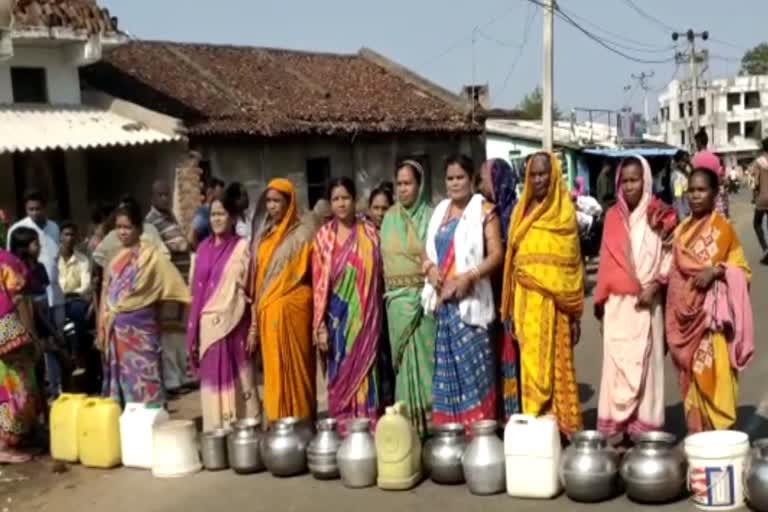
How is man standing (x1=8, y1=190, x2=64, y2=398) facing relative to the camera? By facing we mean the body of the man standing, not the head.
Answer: toward the camera

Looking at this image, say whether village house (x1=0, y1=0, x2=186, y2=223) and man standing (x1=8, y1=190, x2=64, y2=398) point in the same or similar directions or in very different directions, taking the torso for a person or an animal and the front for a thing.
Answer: same or similar directions

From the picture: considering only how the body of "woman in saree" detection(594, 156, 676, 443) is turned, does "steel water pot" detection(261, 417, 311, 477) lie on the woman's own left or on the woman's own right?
on the woman's own right

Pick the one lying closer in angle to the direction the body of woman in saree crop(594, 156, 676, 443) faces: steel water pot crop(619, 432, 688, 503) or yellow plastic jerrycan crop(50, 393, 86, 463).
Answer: the steel water pot

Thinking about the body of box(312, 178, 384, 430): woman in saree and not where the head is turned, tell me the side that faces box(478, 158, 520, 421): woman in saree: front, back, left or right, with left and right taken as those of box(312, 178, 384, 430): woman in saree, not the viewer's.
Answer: left

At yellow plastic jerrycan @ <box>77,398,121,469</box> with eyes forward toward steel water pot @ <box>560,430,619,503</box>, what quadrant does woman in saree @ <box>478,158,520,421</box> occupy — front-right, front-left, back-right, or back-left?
front-left

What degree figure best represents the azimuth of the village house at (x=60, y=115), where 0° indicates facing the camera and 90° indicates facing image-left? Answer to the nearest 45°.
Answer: approximately 0°

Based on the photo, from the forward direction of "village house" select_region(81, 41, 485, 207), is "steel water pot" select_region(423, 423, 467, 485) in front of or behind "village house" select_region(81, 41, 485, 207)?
in front

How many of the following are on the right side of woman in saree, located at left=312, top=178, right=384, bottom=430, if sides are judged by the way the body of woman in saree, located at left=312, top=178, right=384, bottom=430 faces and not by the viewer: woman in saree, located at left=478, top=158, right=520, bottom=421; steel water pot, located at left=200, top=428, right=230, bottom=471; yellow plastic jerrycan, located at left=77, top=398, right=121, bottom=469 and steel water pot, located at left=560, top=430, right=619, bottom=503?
2

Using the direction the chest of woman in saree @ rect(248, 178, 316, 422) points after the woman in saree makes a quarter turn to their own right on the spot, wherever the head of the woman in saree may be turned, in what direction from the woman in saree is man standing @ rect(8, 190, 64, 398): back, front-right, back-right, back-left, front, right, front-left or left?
front

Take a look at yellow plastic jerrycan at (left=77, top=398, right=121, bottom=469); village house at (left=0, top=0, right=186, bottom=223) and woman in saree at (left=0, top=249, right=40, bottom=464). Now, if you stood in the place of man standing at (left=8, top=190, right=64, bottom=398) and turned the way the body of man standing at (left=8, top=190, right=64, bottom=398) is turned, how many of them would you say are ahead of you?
2

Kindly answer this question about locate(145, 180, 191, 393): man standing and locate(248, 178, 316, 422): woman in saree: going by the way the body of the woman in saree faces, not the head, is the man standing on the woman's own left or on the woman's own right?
on the woman's own right

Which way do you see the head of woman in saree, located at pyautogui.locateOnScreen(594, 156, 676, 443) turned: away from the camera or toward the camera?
toward the camera

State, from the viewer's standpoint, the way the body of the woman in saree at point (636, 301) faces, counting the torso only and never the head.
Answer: toward the camera
